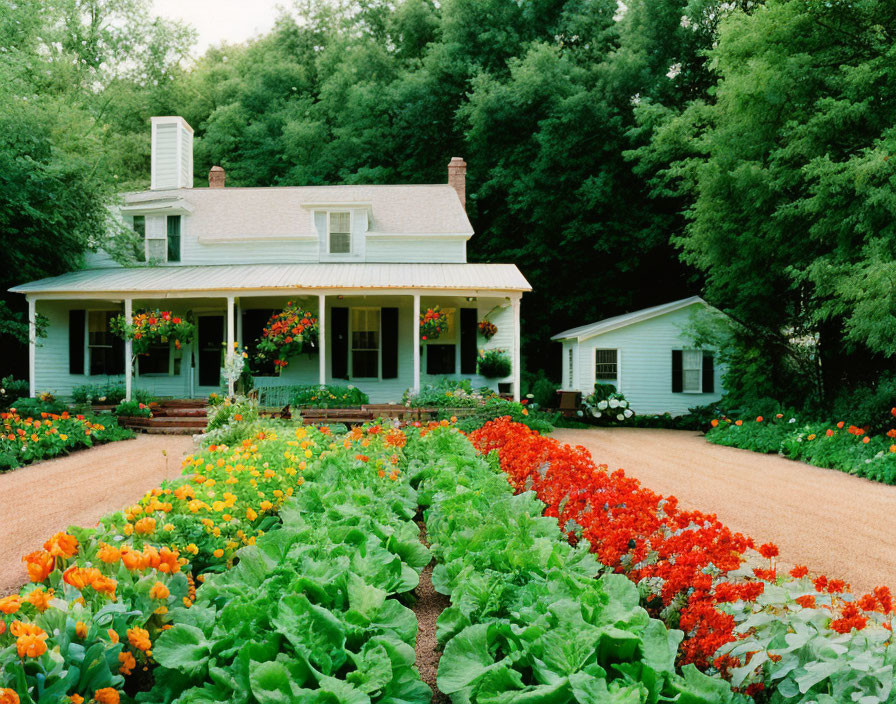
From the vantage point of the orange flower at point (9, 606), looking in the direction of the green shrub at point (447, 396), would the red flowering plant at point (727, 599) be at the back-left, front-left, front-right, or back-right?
front-right

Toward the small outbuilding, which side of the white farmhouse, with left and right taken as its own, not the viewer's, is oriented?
left

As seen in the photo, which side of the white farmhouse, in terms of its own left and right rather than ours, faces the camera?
front

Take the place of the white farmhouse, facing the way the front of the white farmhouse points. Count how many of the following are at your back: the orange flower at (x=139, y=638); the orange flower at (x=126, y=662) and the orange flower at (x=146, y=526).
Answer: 0

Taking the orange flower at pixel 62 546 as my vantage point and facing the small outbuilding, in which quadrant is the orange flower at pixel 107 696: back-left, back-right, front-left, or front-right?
back-right

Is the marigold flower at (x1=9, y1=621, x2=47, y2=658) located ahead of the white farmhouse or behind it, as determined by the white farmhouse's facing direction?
ahead

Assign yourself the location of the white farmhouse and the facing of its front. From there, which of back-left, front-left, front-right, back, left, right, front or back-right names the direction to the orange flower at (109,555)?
front

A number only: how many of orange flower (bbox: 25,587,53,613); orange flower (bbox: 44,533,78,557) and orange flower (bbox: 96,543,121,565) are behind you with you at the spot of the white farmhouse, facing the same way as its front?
0

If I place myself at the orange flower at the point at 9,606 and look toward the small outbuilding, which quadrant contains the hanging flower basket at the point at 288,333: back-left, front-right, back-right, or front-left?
front-left

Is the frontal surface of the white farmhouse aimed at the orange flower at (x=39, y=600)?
yes

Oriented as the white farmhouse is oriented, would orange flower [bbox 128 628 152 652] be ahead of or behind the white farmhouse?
ahead

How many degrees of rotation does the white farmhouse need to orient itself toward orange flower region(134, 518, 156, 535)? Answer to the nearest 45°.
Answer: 0° — it already faces it

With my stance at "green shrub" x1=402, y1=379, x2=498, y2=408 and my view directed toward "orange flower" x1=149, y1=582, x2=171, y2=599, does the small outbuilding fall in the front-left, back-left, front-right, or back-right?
back-left

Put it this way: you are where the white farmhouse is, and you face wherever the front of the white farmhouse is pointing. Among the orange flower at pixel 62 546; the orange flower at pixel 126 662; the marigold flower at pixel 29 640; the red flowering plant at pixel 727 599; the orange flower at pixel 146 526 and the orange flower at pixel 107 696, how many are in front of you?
6

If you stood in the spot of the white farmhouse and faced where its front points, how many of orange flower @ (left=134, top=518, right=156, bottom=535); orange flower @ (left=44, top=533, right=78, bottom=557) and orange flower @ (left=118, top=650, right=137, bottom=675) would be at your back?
0

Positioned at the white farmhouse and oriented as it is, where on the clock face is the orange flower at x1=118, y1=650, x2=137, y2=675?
The orange flower is roughly at 12 o'clock from the white farmhouse.

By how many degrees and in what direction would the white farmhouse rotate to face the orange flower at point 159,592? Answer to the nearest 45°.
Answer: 0° — it already faces it

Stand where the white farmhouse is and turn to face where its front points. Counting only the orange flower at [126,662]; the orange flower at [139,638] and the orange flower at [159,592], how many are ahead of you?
3
